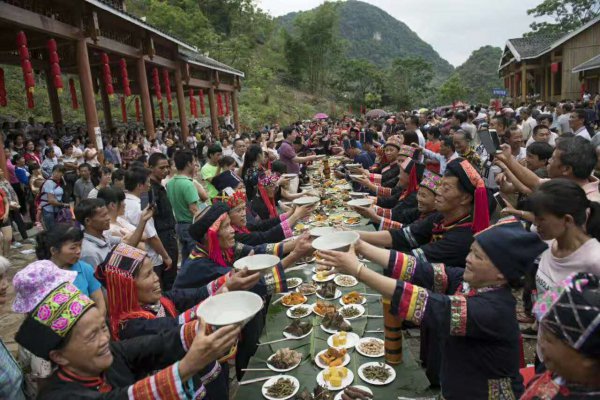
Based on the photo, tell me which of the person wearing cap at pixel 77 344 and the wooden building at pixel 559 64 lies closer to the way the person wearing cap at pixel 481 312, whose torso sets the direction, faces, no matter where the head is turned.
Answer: the person wearing cap

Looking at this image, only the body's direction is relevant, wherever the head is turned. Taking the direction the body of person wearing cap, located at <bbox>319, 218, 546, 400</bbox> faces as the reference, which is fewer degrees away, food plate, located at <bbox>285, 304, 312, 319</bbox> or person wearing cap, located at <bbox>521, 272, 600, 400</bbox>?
the food plate

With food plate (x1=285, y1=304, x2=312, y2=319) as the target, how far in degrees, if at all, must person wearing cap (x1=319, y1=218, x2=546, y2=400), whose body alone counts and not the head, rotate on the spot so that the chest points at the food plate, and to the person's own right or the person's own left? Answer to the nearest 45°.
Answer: approximately 45° to the person's own right

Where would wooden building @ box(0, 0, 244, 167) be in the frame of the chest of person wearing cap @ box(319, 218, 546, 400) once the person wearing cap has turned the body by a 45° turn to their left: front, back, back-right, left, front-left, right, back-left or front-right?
right

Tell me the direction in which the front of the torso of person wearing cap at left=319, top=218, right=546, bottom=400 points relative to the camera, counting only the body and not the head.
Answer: to the viewer's left

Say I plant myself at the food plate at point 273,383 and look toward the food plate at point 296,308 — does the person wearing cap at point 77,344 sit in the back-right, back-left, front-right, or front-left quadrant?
back-left

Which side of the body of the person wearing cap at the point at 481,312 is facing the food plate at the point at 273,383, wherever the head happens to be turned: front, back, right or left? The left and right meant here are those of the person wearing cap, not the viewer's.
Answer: front

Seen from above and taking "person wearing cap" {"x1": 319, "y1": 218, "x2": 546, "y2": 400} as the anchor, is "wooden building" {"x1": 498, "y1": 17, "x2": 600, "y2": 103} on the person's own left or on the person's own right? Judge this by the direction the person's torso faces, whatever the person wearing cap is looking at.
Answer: on the person's own right

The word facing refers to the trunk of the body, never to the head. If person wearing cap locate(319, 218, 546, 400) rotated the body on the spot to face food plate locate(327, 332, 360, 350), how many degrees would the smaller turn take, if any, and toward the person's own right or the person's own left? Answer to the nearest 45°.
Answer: approximately 45° to the person's own right

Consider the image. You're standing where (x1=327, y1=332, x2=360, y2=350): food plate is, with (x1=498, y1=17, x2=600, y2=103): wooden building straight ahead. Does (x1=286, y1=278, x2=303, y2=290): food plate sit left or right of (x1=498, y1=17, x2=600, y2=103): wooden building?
left

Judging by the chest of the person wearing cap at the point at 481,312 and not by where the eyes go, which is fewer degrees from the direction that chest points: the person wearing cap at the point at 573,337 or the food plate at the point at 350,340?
the food plate

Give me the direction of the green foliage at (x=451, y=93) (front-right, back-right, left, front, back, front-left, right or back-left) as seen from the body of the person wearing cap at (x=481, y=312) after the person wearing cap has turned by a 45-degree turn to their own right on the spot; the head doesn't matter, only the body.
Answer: front-right

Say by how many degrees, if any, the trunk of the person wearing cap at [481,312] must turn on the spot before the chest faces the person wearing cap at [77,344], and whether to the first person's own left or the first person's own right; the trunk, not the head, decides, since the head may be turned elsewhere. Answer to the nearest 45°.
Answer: approximately 45° to the first person's own left

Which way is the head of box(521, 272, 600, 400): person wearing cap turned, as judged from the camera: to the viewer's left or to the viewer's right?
to the viewer's left

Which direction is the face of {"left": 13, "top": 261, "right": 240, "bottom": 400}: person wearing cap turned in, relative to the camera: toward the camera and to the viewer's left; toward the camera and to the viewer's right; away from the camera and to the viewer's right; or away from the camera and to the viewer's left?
toward the camera and to the viewer's right

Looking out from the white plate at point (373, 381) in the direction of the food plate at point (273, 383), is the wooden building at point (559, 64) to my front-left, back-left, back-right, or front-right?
back-right
